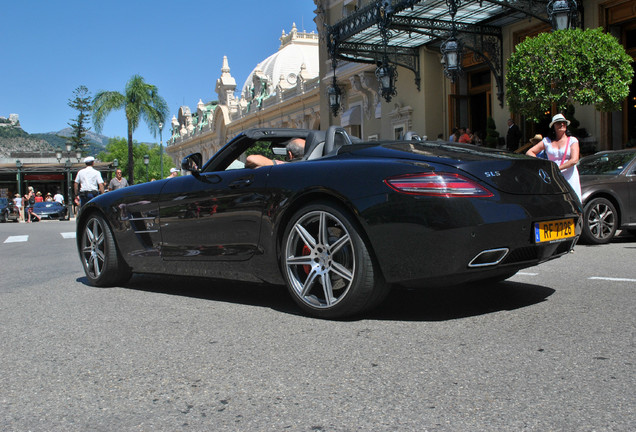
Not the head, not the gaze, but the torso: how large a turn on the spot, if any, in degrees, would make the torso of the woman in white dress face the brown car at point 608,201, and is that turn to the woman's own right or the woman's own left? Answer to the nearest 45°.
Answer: approximately 135° to the woman's own left

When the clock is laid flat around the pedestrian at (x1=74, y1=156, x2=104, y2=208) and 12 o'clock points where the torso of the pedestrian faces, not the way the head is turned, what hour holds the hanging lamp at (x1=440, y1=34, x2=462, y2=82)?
The hanging lamp is roughly at 3 o'clock from the pedestrian.

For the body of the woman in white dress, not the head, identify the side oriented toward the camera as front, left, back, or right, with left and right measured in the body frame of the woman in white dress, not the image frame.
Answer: front

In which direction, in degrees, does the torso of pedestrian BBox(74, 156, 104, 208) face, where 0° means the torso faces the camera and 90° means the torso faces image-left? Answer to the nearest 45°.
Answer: approximately 180°

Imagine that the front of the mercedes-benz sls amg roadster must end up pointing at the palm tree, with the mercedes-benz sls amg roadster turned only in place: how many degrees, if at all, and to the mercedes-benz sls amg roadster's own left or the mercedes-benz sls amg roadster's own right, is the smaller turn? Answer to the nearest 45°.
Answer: approximately 45° to the mercedes-benz sls amg roadster's own right

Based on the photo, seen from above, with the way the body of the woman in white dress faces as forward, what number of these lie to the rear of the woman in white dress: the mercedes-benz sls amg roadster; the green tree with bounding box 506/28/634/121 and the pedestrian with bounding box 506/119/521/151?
2

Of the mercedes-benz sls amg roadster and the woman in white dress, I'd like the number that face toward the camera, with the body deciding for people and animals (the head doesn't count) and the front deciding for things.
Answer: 1

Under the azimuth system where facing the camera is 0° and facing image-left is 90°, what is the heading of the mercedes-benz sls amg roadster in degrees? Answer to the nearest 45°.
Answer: approximately 135°

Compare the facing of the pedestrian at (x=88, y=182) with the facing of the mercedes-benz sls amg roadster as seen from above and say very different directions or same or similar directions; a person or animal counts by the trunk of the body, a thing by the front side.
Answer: same or similar directions

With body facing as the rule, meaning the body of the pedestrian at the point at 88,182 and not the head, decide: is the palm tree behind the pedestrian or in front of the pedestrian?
in front

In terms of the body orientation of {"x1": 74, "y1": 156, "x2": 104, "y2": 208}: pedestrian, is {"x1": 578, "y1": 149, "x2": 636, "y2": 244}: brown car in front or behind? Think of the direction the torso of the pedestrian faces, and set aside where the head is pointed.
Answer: behind

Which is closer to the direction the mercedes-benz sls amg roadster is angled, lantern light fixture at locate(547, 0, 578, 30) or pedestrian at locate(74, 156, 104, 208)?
the pedestrian

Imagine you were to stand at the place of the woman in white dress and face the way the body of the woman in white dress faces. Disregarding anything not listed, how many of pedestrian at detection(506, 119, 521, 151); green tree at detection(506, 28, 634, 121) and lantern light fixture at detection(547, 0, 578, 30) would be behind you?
3
